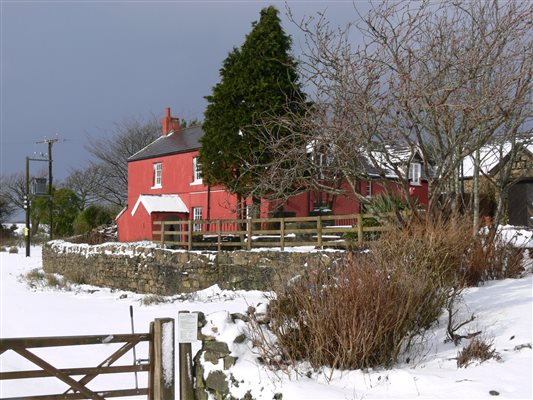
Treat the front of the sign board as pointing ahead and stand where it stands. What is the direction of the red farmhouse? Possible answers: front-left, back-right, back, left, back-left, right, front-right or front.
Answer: back

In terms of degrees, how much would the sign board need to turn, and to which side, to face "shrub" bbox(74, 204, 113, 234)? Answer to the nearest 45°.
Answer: approximately 180°

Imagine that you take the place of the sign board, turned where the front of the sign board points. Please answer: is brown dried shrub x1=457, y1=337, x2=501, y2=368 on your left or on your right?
on your left

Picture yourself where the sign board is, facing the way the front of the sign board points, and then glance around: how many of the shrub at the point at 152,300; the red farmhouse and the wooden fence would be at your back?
3

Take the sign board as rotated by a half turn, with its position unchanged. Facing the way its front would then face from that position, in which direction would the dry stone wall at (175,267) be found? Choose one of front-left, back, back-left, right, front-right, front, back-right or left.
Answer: front

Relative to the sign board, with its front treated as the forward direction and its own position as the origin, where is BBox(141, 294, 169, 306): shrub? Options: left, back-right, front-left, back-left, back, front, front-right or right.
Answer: back

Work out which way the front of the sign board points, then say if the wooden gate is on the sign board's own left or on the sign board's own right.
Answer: on the sign board's own right

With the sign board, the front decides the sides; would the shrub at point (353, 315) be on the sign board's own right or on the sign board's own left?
on the sign board's own left

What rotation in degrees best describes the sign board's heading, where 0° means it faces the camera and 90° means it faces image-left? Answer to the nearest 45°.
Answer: approximately 0°
